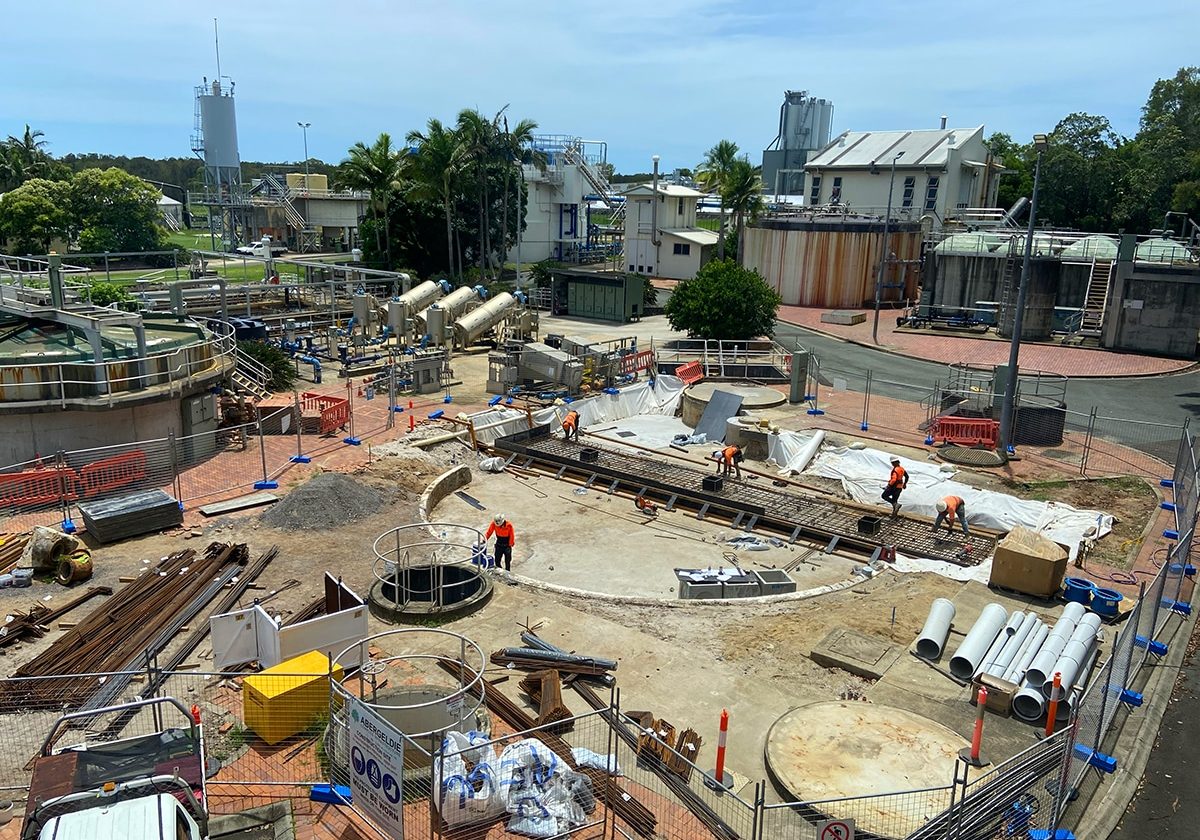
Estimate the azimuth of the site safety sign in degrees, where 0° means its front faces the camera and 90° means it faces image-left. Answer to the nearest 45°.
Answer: approximately 45°

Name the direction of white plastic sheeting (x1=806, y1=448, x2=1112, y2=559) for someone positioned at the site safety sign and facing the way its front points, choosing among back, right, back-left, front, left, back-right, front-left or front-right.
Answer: back

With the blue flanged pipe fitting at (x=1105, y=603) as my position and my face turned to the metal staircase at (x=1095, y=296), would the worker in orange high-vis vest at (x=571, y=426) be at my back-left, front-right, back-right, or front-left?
front-left

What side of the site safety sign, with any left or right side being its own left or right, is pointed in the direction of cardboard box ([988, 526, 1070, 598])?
back

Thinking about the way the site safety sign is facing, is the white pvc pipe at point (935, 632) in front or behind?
behind

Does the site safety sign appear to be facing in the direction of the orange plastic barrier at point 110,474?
no

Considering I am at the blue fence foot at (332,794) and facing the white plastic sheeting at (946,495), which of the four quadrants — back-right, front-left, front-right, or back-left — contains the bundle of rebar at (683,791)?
front-right

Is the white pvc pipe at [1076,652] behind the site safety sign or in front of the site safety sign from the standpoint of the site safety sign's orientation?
behind

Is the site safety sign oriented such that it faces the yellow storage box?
no

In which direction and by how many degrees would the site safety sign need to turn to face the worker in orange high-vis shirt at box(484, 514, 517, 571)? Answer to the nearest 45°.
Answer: approximately 135° to its right

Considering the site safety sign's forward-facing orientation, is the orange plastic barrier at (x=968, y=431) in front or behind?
behind

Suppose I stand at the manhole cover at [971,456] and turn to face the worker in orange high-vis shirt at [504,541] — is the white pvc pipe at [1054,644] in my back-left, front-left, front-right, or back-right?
front-left

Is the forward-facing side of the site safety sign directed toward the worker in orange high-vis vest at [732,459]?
no

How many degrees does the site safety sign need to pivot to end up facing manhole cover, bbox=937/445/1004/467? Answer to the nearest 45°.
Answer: approximately 180°

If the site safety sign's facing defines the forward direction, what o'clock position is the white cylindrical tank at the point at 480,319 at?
The white cylindrical tank is roughly at 5 o'clock from the site safety sign.

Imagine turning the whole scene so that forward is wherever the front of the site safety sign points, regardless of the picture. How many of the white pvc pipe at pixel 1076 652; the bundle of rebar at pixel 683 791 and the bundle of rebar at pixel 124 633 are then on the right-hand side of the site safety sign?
1

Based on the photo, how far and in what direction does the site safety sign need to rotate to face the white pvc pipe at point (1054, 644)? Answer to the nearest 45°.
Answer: approximately 135° to its left

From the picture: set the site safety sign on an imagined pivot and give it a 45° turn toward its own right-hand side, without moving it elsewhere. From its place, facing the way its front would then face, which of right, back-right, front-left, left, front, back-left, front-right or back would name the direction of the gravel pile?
right

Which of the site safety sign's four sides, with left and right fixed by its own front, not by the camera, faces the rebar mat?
back

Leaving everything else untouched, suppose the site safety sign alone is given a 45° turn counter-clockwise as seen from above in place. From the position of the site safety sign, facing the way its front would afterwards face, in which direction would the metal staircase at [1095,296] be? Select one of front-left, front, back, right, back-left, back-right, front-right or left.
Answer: back-left

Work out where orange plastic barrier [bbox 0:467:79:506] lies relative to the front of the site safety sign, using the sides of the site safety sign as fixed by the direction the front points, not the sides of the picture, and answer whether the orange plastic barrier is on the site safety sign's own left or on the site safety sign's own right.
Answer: on the site safety sign's own right

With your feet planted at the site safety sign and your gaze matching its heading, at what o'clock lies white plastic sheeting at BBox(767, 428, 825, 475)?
The white plastic sheeting is roughly at 6 o'clock from the site safety sign.

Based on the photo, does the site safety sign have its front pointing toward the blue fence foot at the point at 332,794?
no
